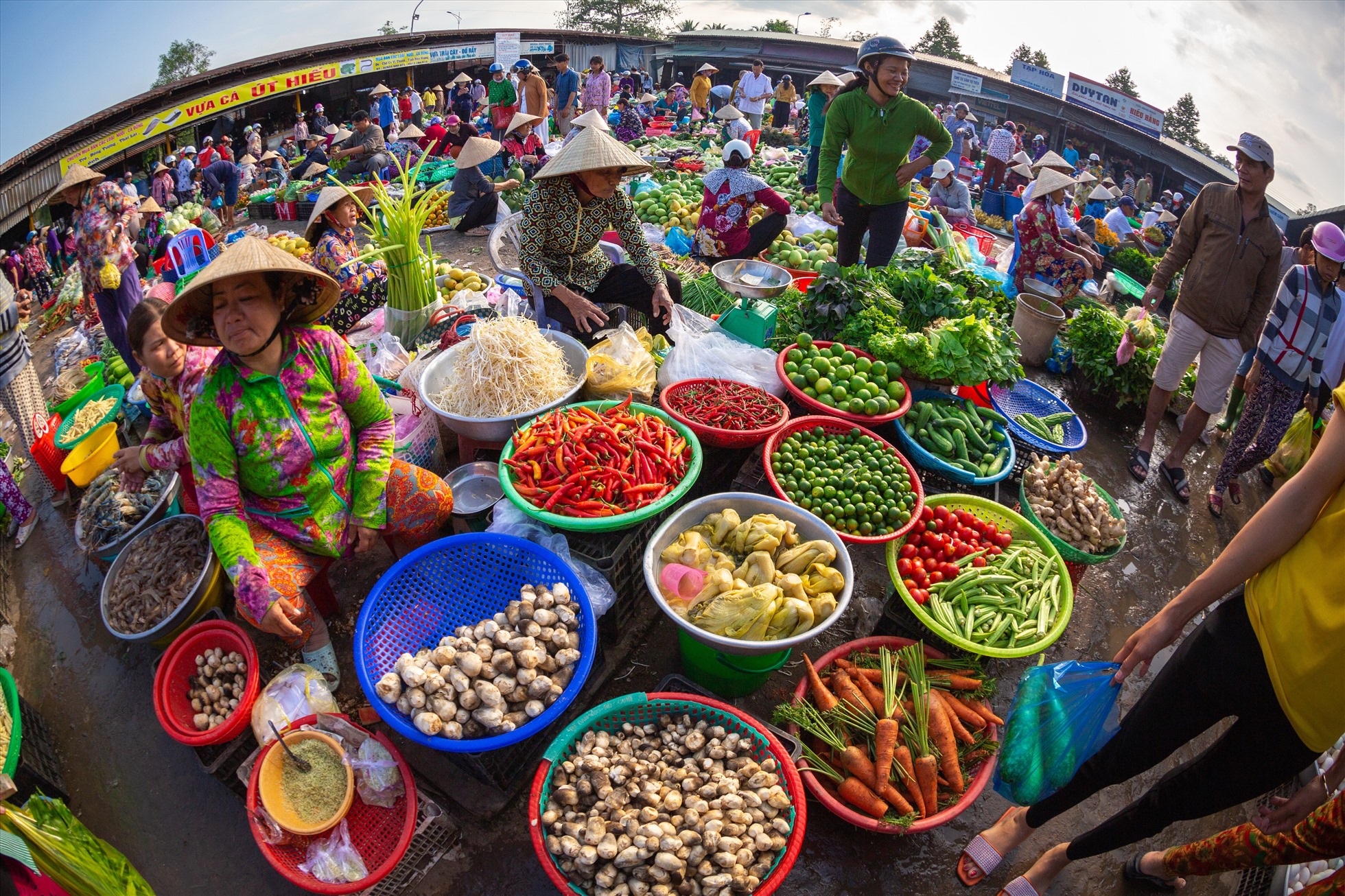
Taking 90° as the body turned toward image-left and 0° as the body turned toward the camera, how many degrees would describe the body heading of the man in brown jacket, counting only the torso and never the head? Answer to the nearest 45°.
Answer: approximately 0°

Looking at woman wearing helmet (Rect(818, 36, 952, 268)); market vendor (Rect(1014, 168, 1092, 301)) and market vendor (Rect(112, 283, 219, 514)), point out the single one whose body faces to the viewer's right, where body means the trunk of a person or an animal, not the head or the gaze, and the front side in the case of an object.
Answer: market vendor (Rect(1014, 168, 1092, 301))

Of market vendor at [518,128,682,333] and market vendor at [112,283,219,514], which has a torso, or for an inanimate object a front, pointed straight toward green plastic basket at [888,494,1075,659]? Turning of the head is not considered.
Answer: market vendor at [518,128,682,333]

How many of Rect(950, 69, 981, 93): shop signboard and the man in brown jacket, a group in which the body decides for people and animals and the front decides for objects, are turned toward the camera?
2

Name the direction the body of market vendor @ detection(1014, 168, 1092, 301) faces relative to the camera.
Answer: to the viewer's right
